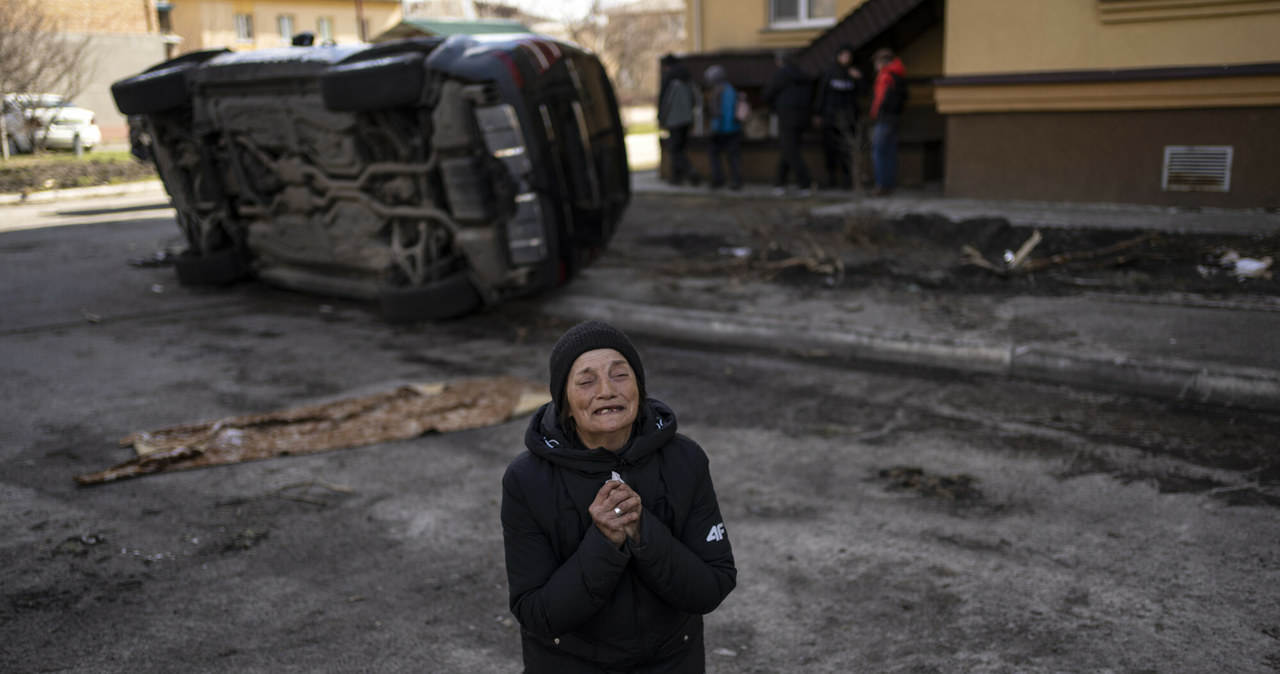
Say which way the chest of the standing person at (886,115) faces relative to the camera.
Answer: to the viewer's left

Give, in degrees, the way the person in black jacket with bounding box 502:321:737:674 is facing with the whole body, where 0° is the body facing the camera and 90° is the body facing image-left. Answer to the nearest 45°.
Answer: approximately 0°

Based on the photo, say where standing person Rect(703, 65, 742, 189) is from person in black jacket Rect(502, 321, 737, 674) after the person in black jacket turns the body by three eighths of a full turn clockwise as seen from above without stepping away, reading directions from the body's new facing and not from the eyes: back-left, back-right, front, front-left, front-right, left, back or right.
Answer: front-right

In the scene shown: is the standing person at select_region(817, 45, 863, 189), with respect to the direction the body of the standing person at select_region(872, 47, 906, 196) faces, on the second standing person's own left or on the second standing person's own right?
on the second standing person's own right

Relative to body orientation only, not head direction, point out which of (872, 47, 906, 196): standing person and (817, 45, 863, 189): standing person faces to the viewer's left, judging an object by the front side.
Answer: (872, 47, 906, 196): standing person

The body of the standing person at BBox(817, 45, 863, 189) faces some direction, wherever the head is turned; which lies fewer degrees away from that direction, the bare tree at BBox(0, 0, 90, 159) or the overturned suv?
the overturned suv

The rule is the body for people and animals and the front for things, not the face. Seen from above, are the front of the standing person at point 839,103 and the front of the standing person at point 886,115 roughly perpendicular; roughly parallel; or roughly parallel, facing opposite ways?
roughly perpendicular

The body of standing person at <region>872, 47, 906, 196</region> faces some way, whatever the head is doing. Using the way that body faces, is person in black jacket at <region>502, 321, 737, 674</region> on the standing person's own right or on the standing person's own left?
on the standing person's own left

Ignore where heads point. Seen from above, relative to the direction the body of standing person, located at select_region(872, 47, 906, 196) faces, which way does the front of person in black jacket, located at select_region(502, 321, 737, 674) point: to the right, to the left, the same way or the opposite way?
to the left

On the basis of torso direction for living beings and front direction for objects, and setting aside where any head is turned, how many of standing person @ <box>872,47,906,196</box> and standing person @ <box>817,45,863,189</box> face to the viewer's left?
1

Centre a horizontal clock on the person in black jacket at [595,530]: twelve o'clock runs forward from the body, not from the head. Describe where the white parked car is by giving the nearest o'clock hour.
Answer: The white parked car is roughly at 5 o'clock from the person in black jacket.
